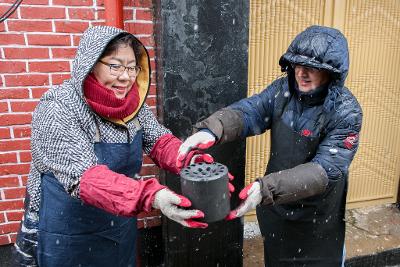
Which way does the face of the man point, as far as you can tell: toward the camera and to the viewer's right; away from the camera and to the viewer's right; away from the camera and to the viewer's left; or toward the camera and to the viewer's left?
toward the camera and to the viewer's left

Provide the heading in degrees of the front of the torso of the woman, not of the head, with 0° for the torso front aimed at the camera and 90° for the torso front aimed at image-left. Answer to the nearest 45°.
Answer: approximately 315°

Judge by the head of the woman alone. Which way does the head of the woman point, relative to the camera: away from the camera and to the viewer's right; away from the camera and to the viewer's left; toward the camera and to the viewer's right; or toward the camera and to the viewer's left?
toward the camera and to the viewer's right

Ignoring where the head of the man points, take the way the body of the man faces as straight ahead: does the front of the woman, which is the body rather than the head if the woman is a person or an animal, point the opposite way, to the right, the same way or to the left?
to the left

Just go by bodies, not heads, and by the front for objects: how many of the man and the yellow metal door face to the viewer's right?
0

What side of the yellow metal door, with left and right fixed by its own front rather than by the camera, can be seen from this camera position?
front

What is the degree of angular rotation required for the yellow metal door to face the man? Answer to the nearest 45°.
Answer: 0° — it already faces them

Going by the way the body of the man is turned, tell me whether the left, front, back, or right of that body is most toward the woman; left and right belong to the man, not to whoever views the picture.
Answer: front

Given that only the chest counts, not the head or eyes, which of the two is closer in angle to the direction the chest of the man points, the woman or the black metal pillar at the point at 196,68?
the woman

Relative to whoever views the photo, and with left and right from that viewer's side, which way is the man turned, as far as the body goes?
facing the viewer and to the left of the viewer

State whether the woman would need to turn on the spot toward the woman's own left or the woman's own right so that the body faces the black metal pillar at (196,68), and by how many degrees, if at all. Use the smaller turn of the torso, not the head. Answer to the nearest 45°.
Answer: approximately 90° to the woman's own left

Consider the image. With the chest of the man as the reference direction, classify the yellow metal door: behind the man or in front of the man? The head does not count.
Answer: behind
